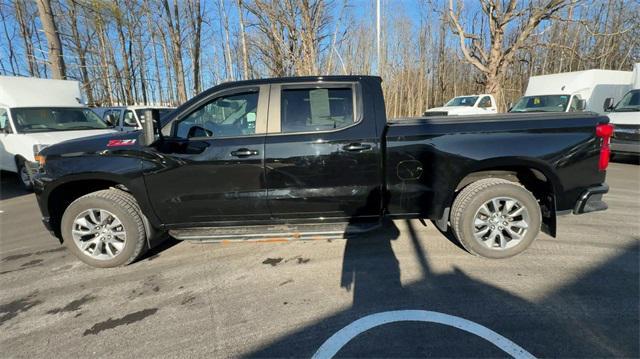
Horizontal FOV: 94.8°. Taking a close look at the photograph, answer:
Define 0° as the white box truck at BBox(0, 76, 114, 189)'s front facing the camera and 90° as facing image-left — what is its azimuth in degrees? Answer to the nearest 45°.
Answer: approximately 315°

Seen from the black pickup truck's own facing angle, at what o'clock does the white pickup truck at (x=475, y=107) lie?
The white pickup truck is roughly at 4 o'clock from the black pickup truck.

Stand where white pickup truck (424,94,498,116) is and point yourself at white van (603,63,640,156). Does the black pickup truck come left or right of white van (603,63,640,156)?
right

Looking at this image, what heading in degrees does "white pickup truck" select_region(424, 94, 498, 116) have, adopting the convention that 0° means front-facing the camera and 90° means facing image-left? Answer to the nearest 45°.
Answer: approximately 45°

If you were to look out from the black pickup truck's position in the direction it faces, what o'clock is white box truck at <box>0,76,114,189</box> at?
The white box truck is roughly at 1 o'clock from the black pickup truck.

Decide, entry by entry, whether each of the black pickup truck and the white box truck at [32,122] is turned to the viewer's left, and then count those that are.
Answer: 1

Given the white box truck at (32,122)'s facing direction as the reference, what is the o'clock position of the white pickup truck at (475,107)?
The white pickup truck is roughly at 11 o'clock from the white box truck.

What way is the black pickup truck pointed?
to the viewer's left
